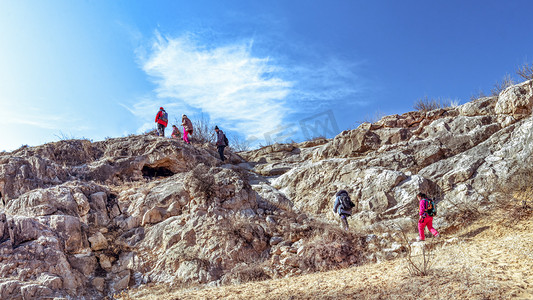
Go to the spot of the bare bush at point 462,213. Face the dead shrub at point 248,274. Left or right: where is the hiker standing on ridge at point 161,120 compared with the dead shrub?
right
